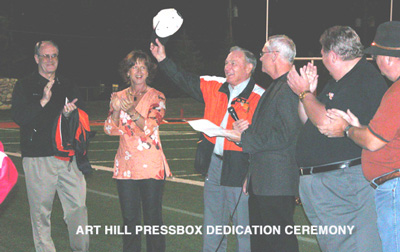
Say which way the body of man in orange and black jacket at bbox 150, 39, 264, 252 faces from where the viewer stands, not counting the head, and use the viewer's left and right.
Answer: facing the viewer and to the left of the viewer

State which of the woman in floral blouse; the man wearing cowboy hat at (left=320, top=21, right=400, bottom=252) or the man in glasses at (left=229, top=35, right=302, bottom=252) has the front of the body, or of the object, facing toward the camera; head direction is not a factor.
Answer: the woman in floral blouse

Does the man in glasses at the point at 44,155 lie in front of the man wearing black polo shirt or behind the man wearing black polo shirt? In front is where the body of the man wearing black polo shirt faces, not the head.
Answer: in front

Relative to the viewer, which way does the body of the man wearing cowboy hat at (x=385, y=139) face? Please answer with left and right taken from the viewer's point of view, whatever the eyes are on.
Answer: facing to the left of the viewer

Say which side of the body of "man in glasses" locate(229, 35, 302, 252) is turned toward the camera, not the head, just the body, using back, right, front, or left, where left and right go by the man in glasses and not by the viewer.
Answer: left

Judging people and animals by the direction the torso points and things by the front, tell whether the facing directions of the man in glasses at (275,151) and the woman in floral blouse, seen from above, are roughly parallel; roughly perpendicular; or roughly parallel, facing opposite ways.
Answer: roughly perpendicular

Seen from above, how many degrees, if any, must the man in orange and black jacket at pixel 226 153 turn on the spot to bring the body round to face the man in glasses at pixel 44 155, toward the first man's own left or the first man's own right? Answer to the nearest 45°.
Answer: approximately 45° to the first man's own right

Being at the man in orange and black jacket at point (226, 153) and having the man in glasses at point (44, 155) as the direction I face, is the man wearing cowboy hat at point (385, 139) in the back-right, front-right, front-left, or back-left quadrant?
back-left

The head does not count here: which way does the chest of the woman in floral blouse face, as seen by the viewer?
toward the camera

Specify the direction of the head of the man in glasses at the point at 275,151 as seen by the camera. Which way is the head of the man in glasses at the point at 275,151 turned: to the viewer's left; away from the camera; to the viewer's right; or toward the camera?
to the viewer's left

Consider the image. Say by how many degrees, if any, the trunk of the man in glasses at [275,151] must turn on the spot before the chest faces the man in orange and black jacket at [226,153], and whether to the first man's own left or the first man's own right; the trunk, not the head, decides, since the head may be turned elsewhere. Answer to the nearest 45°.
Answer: approximately 45° to the first man's own right

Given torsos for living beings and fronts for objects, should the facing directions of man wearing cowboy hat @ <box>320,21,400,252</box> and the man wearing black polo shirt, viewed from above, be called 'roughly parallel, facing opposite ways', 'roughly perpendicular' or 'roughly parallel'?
roughly parallel

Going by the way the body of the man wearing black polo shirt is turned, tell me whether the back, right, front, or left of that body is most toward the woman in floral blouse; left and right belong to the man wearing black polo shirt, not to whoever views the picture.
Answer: front

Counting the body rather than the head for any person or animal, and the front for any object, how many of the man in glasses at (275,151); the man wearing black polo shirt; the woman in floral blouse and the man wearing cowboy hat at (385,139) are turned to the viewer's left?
3

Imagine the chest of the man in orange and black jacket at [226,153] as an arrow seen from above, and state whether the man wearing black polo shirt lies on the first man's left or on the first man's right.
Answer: on the first man's left

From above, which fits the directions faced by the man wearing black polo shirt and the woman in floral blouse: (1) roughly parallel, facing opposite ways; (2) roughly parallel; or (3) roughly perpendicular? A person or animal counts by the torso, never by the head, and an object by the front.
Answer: roughly perpendicular

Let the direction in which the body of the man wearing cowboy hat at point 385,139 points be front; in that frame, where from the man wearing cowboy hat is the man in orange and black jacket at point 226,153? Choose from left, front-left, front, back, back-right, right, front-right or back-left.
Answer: front-right

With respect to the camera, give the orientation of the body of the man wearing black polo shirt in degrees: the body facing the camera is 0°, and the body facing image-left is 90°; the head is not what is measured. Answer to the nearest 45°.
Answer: approximately 90°

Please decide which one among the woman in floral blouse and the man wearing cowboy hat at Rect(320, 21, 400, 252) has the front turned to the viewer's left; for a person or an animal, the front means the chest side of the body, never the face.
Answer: the man wearing cowboy hat

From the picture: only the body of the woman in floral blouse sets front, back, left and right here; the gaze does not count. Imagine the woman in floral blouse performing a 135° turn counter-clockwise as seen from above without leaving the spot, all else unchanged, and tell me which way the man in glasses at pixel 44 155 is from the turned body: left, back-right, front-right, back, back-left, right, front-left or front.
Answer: back-left
